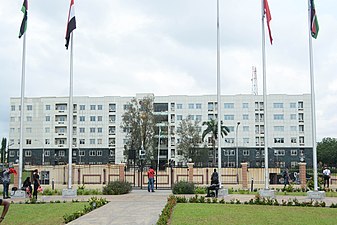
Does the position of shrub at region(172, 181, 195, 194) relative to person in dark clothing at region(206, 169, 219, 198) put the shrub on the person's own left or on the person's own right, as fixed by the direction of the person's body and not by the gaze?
on the person's own right

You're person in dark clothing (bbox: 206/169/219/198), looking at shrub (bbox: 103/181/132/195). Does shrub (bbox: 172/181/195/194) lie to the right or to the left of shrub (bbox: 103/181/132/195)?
right

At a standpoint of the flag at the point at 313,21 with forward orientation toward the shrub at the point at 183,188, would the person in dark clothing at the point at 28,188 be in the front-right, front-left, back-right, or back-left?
front-left

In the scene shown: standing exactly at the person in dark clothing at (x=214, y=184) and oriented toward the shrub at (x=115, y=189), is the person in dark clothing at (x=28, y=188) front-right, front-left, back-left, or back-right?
front-left
